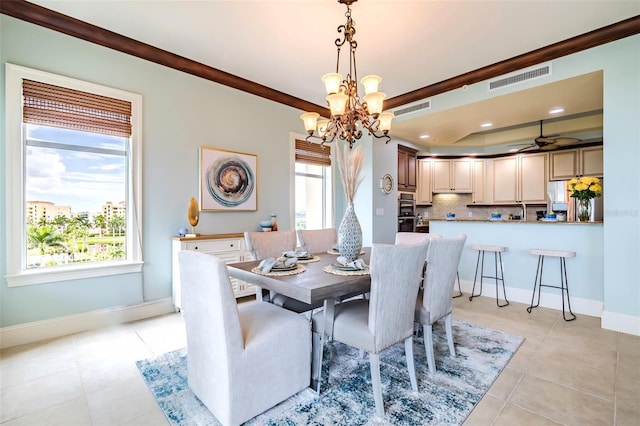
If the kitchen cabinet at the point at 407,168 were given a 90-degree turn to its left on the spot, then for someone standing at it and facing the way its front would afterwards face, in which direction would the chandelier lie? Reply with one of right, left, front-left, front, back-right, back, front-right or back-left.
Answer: back-right

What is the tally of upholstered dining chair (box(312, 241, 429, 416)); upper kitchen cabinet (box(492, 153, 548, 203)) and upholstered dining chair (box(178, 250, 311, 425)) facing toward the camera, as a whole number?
1

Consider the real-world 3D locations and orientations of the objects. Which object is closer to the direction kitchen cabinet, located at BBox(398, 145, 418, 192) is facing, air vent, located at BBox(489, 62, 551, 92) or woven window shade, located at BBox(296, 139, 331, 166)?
the air vent

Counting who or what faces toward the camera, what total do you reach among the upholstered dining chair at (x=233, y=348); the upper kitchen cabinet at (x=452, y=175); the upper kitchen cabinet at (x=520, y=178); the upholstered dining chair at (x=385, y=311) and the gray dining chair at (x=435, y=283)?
2

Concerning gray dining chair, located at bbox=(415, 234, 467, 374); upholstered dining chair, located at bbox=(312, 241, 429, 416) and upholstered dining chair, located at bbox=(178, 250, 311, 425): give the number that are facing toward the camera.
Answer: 0

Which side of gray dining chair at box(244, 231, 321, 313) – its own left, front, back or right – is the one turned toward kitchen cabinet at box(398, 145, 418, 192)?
left

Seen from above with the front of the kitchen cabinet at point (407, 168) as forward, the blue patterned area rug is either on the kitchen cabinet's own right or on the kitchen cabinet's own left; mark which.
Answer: on the kitchen cabinet's own right

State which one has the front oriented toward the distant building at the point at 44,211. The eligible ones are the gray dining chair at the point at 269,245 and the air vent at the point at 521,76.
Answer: the air vent

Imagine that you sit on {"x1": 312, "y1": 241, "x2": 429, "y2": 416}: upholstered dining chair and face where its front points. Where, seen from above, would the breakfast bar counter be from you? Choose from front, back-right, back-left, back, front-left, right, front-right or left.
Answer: right

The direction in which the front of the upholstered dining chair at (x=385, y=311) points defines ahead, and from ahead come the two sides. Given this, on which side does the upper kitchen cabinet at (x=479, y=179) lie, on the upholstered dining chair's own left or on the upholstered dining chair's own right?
on the upholstered dining chair's own right

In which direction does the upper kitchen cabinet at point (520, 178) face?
toward the camera

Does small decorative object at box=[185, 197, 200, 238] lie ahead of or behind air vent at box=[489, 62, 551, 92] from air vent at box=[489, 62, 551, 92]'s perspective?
ahead

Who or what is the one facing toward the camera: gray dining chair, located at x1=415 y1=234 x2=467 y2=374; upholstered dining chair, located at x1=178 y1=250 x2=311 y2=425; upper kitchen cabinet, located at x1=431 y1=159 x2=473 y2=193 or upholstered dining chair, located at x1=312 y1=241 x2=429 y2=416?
the upper kitchen cabinet

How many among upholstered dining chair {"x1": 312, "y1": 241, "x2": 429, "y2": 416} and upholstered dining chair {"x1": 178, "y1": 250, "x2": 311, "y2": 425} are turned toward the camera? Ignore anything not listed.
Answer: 0

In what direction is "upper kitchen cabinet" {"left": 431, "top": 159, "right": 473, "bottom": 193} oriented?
toward the camera

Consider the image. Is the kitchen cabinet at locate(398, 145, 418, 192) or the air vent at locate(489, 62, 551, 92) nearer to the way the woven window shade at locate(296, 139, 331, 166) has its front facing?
the air vent

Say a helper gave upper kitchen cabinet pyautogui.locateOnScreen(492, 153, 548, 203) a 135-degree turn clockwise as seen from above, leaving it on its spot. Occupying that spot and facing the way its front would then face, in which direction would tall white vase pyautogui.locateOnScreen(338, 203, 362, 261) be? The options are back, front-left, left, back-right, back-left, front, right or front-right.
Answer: back-left
